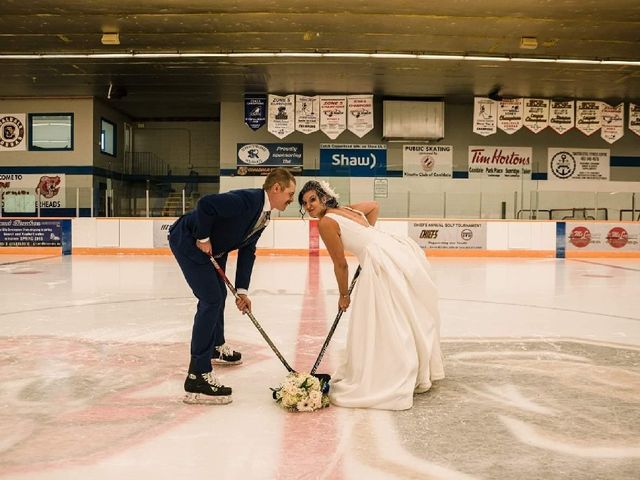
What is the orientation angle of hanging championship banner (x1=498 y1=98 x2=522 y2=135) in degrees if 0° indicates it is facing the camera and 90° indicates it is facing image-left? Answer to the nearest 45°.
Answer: approximately 0°

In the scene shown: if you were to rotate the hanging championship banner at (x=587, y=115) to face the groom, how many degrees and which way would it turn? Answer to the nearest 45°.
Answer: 0° — it already faces them

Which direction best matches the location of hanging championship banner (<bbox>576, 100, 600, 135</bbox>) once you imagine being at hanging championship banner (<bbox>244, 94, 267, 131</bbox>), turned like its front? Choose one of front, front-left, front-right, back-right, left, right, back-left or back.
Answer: left

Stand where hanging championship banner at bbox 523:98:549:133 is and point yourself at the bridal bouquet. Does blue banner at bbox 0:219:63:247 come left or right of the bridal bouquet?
right
